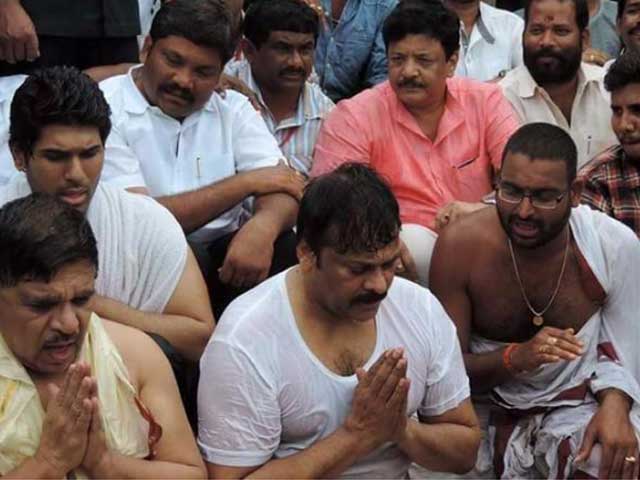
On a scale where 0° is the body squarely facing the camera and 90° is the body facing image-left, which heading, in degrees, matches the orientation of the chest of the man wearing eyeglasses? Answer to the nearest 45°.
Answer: approximately 0°

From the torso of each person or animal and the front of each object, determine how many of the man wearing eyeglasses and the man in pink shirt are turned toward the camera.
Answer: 2

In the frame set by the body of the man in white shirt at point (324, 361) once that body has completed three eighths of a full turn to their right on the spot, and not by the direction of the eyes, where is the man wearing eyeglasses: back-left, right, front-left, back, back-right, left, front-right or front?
back-right

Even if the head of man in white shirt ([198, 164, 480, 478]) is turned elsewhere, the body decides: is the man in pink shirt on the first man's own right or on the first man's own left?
on the first man's own left

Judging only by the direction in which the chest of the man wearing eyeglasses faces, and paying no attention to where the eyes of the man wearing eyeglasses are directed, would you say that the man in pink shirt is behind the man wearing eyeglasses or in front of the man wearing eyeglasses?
behind

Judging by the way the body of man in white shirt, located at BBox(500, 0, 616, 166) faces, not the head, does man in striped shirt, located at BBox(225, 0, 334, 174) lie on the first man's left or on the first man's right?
on the first man's right

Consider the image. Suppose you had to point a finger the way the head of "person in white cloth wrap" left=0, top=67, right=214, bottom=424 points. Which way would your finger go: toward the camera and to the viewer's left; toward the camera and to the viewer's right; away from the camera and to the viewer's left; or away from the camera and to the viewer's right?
toward the camera and to the viewer's right
